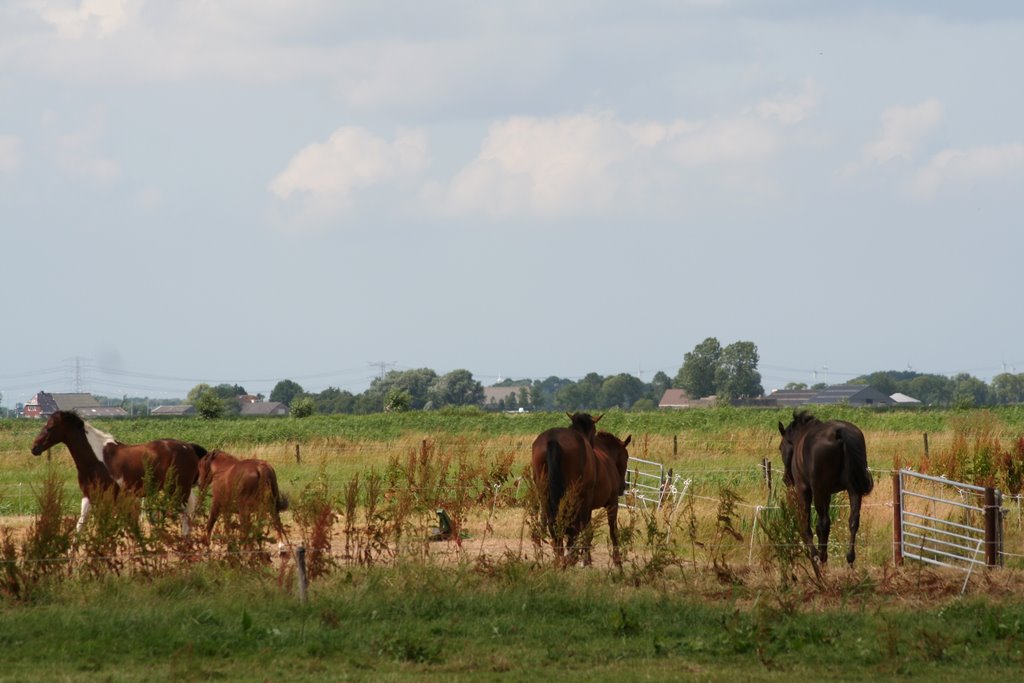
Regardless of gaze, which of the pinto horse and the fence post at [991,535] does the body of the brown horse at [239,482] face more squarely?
the pinto horse

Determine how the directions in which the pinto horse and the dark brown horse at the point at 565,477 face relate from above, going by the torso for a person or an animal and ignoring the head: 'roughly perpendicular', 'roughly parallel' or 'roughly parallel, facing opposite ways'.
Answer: roughly perpendicular

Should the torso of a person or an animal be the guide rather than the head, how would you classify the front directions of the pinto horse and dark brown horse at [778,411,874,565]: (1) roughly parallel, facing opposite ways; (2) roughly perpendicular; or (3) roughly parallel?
roughly perpendicular

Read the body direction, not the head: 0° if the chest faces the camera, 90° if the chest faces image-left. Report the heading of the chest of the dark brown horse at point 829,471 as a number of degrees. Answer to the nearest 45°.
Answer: approximately 135°

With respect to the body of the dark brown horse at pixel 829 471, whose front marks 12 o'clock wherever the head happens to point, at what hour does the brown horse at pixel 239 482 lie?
The brown horse is roughly at 10 o'clock from the dark brown horse.

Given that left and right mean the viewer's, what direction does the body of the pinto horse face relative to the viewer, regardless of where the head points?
facing to the left of the viewer

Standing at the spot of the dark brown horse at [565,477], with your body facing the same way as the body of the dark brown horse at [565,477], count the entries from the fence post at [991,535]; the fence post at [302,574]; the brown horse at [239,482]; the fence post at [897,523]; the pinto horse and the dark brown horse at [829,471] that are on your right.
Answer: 3

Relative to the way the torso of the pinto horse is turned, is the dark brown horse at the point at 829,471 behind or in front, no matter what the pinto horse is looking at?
behind

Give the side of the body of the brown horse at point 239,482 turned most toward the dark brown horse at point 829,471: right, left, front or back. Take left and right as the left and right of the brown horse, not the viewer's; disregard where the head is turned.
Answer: back

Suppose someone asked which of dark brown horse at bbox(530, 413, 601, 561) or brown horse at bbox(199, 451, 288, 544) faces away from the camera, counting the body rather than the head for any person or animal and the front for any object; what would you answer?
the dark brown horse

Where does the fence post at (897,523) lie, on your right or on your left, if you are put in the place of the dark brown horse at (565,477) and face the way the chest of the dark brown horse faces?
on your right

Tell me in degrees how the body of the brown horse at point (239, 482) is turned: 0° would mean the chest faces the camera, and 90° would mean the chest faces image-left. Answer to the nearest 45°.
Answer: approximately 90°

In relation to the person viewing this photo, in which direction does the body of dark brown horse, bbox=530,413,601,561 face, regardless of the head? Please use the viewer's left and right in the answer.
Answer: facing away from the viewer
